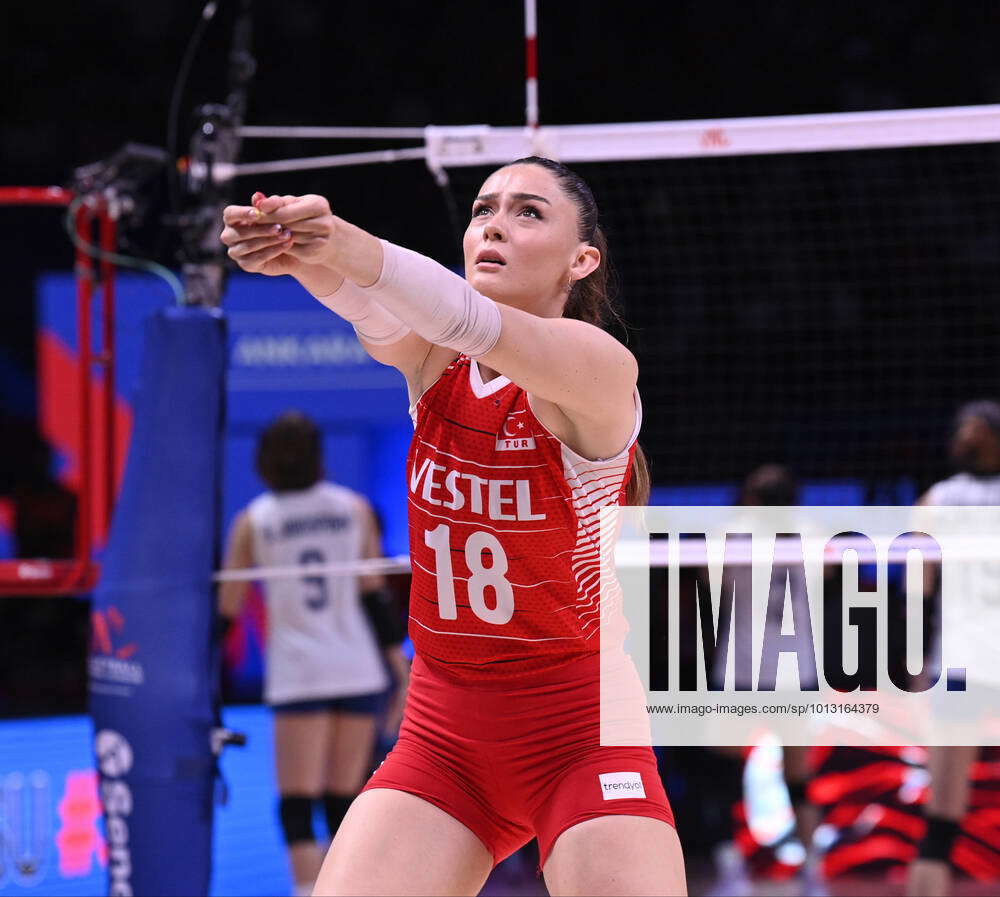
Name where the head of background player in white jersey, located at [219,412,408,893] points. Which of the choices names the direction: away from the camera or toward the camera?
away from the camera

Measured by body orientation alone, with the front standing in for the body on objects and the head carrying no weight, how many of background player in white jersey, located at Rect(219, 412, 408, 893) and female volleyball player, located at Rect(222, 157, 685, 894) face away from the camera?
1

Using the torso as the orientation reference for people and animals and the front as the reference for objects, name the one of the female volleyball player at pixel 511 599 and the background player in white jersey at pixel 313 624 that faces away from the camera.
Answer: the background player in white jersey

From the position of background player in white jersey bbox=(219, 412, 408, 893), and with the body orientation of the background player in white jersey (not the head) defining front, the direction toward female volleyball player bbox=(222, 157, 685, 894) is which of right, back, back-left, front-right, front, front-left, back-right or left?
back

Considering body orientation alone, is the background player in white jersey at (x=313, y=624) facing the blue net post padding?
no

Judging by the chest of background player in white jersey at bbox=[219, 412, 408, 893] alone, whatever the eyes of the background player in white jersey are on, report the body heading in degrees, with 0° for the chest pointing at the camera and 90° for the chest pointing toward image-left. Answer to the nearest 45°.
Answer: approximately 180°

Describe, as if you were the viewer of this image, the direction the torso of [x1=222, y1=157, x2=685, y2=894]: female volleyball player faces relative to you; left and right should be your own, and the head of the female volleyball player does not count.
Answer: facing the viewer and to the left of the viewer

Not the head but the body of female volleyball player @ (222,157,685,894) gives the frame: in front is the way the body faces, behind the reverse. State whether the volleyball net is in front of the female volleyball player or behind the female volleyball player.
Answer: behind

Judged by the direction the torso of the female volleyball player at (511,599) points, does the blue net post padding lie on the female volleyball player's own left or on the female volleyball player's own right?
on the female volleyball player's own right

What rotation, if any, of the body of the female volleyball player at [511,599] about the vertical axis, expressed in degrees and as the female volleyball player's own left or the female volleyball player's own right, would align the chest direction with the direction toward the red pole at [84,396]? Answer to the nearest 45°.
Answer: approximately 90° to the female volleyball player's own right
